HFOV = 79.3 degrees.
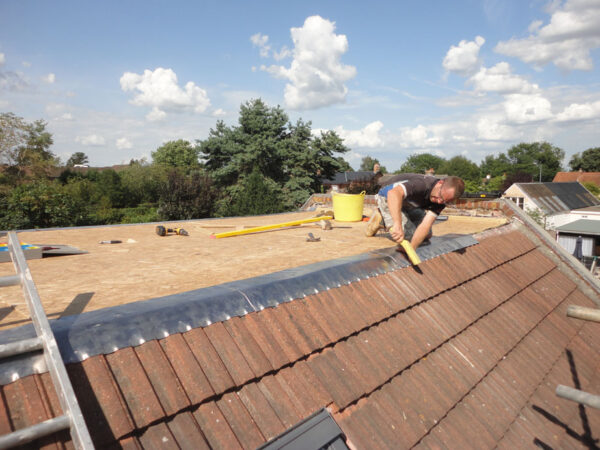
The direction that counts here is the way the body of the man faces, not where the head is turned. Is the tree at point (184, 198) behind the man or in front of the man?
behind

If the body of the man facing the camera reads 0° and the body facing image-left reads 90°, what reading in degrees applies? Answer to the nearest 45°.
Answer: approximately 315°

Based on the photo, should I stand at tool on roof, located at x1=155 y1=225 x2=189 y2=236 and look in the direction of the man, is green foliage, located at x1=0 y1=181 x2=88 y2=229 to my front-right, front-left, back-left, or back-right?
back-left

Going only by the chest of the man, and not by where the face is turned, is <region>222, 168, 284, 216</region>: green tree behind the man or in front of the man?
behind

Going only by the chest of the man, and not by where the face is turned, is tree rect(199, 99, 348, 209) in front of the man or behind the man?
behind

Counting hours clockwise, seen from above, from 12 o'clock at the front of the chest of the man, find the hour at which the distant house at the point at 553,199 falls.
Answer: The distant house is roughly at 8 o'clock from the man.

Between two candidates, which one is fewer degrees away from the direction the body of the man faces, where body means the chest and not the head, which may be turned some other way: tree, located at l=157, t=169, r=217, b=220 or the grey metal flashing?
the grey metal flashing

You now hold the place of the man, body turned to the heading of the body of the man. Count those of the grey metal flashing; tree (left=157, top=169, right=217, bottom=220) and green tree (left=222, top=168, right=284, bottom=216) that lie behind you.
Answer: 2

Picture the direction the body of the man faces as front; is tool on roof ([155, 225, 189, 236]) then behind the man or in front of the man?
behind

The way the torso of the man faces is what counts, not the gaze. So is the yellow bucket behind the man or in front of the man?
behind

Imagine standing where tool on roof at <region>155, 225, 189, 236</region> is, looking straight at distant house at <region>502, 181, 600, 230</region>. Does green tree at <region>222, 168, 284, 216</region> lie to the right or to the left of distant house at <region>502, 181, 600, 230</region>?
left

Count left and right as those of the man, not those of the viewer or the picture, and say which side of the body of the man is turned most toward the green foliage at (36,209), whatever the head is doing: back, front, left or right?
back
